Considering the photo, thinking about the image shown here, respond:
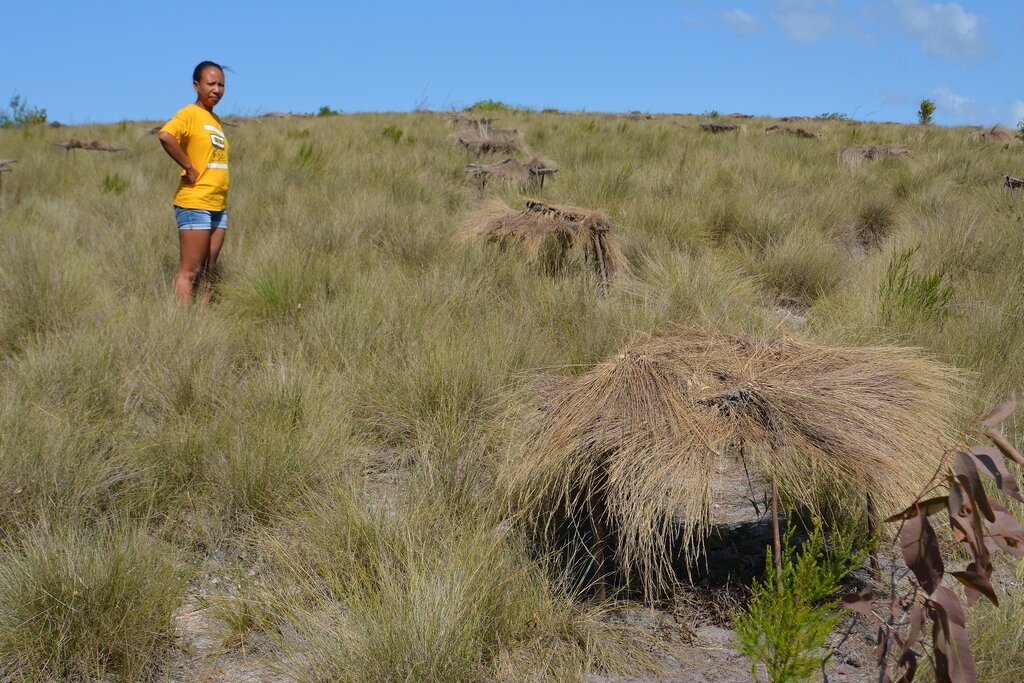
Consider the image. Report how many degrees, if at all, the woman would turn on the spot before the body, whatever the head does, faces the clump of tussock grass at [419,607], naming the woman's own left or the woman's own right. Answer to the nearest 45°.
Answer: approximately 45° to the woman's own right

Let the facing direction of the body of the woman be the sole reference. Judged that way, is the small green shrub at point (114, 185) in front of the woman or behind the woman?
behind

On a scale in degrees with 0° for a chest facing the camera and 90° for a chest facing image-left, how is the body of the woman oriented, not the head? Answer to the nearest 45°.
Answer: approximately 315°

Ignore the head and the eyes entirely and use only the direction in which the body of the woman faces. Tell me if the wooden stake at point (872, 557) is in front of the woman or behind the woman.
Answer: in front

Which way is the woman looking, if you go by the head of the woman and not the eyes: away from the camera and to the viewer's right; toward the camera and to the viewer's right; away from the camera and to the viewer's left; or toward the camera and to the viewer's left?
toward the camera and to the viewer's right

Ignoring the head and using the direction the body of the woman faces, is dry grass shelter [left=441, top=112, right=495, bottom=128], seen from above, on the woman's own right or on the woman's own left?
on the woman's own left

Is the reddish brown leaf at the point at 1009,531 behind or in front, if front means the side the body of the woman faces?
in front

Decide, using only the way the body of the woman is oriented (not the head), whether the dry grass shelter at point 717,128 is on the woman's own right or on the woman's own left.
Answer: on the woman's own left

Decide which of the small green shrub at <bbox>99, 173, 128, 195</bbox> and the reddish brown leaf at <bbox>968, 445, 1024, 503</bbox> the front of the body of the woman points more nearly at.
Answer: the reddish brown leaf
